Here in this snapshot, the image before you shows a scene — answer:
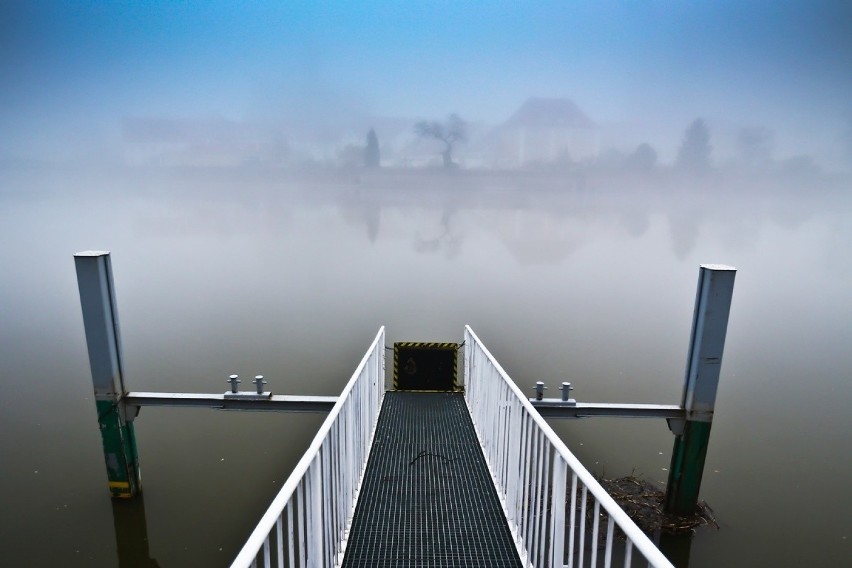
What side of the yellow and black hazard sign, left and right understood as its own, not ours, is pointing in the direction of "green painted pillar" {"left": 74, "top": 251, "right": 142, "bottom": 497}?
right

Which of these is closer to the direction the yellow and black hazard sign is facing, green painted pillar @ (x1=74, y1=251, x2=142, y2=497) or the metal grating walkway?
the metal grating walkway

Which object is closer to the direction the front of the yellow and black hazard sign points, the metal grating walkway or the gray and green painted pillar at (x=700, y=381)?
the metal grating walkway

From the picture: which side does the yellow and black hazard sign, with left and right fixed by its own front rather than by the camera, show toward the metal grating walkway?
front

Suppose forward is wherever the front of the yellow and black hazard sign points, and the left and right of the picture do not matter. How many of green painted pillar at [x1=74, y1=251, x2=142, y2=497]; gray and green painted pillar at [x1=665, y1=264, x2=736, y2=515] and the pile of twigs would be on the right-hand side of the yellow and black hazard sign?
1

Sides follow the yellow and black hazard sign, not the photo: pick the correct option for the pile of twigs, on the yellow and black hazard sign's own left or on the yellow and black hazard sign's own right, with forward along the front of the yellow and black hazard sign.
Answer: on the yellow and black hazard sign's own left

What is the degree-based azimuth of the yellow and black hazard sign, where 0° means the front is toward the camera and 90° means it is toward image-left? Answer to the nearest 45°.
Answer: approximately 0°

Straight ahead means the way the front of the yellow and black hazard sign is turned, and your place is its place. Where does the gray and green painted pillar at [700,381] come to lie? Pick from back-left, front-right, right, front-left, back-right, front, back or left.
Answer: left

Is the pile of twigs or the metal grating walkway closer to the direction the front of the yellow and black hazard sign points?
the metal grating walkway
